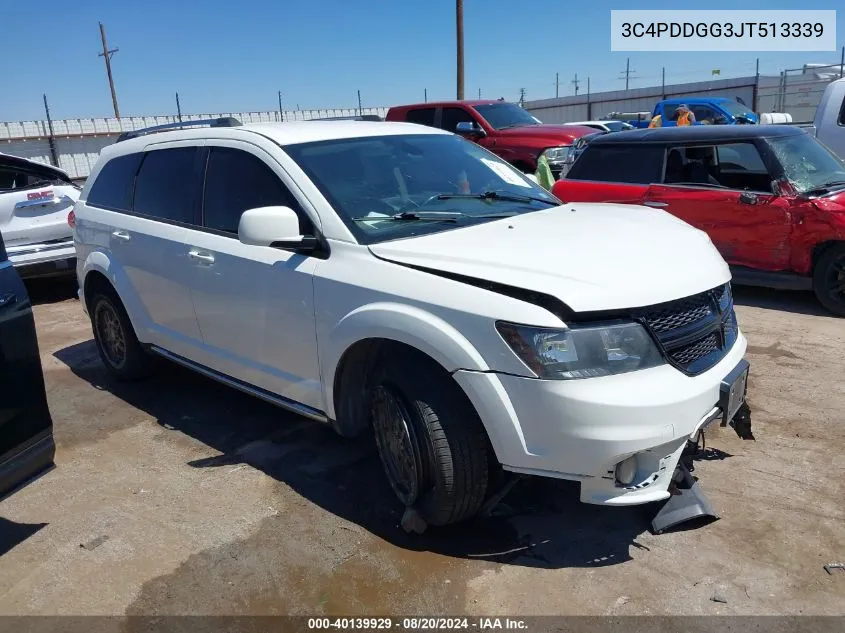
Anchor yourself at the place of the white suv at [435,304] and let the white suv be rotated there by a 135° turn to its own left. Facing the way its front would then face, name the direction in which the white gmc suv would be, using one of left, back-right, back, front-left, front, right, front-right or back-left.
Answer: front-left

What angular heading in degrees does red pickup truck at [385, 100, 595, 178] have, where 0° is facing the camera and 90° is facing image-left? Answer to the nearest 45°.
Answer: approximately 315°

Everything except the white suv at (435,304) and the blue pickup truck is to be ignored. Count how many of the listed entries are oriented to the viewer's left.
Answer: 0

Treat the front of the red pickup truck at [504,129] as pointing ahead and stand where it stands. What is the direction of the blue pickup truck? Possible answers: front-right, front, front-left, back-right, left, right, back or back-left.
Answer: left

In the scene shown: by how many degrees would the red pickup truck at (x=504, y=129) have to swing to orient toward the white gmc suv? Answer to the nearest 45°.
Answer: approximately 90° to its right

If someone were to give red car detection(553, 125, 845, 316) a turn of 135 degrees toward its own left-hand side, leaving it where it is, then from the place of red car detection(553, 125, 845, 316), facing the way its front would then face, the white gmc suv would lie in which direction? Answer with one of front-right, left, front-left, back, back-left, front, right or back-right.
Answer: left

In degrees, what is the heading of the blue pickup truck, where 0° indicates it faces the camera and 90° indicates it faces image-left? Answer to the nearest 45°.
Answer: approximately 315°

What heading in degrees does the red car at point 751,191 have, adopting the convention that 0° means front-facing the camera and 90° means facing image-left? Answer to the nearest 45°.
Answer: approximately 315°

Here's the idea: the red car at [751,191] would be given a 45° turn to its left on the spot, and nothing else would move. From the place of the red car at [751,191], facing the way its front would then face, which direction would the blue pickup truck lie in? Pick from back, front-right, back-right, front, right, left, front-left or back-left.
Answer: left

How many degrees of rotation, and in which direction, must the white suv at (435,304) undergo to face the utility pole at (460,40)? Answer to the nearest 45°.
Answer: approximately 135° to its left

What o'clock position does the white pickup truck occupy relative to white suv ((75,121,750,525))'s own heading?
The white pickup truck is roughly at 9 o'clock from the white suv.

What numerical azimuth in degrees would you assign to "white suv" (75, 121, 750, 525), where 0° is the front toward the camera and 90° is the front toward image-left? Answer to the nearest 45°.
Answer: approximately 315°
